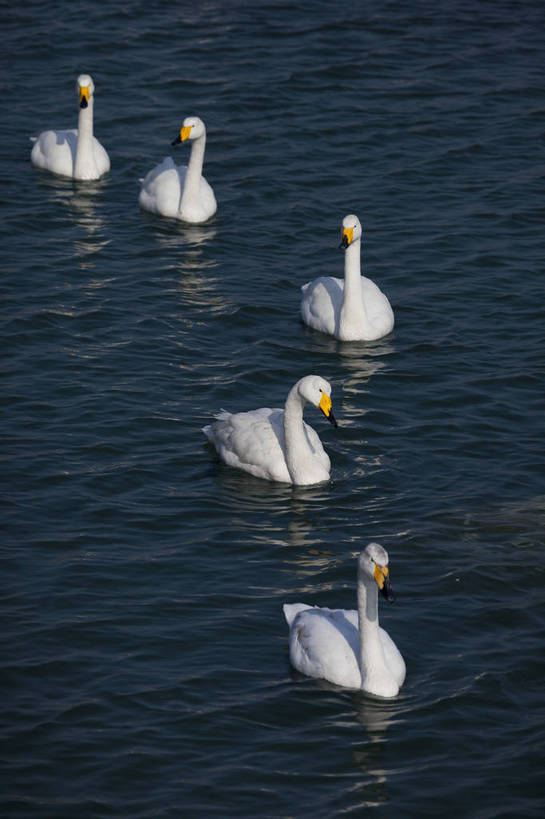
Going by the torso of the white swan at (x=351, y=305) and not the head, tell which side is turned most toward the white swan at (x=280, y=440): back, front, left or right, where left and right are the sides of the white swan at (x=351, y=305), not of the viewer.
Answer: front

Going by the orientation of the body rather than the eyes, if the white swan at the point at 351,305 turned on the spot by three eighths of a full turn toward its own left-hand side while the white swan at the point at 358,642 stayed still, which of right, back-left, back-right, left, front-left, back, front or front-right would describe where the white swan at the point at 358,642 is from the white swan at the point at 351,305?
back-right

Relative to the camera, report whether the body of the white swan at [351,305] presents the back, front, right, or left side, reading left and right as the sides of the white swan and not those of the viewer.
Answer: front

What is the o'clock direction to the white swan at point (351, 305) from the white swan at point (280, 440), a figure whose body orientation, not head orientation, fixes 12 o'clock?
the white swan at point (351, 305) is roughly at 8 o'clock from the white swan at point (280, 440).

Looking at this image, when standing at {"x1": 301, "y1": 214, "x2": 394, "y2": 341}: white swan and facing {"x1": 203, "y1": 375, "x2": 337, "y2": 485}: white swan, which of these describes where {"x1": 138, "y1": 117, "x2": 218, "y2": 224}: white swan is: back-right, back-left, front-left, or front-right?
back-right

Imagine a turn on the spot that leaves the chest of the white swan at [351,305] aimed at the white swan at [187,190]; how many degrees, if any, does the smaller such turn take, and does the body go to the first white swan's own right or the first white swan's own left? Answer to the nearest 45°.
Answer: approximately 135° to the first white swan's own right

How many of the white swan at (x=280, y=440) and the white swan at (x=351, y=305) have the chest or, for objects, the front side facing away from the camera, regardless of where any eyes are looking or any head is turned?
0

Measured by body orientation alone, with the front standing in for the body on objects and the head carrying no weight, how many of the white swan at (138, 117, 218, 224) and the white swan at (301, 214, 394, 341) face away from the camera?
0

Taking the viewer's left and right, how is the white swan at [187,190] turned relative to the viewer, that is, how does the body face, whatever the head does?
facing the viewer and to the right of the viewer

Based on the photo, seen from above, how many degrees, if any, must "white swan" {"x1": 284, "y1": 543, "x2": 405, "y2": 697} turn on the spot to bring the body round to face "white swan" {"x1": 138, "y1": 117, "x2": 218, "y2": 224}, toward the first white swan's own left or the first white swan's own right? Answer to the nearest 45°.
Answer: approximately 135° to the first white swan's own left
